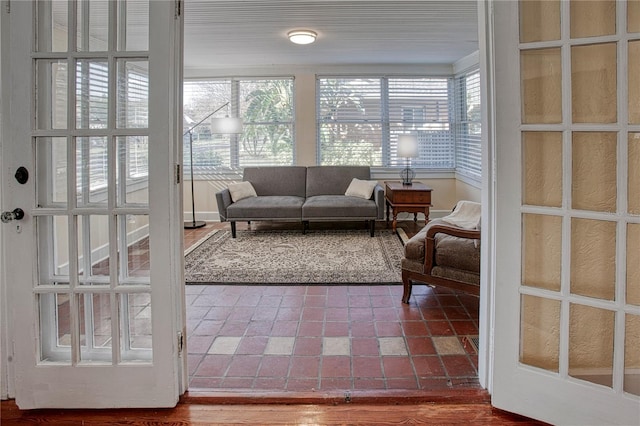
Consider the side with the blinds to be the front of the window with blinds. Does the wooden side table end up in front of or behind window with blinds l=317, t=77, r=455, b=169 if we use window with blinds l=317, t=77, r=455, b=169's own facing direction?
in front

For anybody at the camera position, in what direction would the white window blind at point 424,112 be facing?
facing the viewer

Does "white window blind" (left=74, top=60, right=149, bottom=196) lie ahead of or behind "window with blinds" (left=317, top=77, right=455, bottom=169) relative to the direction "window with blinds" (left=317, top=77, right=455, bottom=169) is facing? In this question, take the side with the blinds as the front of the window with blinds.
ahead

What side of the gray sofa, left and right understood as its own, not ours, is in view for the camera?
front

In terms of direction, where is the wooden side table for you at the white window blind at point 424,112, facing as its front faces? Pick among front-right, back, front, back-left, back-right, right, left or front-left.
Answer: front

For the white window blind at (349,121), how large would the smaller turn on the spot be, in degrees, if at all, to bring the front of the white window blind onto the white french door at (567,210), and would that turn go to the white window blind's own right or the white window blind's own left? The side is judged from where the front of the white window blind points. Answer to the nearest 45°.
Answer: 0° — it already faces it

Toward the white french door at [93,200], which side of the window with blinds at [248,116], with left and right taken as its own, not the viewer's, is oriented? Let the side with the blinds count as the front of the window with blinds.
front

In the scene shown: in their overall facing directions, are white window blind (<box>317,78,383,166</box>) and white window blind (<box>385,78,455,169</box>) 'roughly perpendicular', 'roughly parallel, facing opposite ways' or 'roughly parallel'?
roughly parallel

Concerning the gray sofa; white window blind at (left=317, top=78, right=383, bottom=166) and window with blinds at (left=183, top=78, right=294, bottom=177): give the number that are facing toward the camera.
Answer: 3

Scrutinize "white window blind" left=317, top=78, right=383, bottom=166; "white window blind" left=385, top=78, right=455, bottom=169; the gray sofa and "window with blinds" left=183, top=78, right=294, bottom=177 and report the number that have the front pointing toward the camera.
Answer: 4
